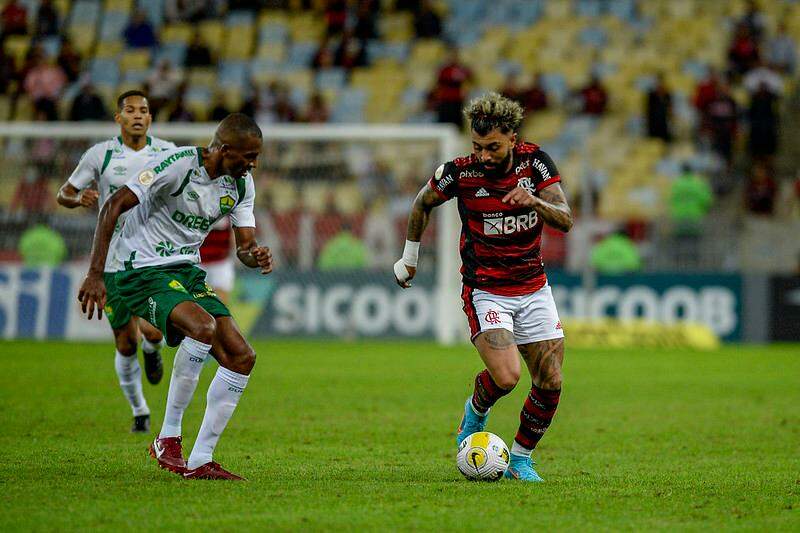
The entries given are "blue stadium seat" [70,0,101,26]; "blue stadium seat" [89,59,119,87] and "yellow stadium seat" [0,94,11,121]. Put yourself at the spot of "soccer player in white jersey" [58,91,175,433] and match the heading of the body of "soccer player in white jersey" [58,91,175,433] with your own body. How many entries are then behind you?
3

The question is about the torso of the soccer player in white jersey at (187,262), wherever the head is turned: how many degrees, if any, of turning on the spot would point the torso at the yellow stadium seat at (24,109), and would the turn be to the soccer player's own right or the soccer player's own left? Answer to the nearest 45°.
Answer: approximately 135° to the soccer player's own left

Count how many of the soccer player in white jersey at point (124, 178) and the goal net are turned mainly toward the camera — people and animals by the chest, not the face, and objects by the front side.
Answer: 2

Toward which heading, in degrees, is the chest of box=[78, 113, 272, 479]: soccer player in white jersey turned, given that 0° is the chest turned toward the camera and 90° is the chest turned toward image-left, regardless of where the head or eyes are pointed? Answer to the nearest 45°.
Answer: approximately 315°

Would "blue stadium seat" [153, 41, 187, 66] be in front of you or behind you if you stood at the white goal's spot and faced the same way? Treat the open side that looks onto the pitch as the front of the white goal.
behind

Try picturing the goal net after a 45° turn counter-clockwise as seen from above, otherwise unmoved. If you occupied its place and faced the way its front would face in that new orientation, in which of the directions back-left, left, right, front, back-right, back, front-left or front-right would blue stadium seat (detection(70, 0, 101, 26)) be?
back

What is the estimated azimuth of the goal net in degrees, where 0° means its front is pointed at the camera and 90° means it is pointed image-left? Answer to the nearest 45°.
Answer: approximately 0°

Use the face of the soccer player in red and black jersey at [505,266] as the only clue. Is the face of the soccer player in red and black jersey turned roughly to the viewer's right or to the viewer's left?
to the viewer's left

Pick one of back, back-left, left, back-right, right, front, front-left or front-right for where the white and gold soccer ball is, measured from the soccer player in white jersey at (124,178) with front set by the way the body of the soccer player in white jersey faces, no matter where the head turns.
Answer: front-left

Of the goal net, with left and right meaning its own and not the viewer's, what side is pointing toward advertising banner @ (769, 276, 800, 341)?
left
